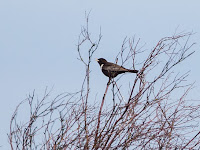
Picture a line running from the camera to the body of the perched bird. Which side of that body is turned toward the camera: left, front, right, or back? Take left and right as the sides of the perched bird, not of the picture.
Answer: left
